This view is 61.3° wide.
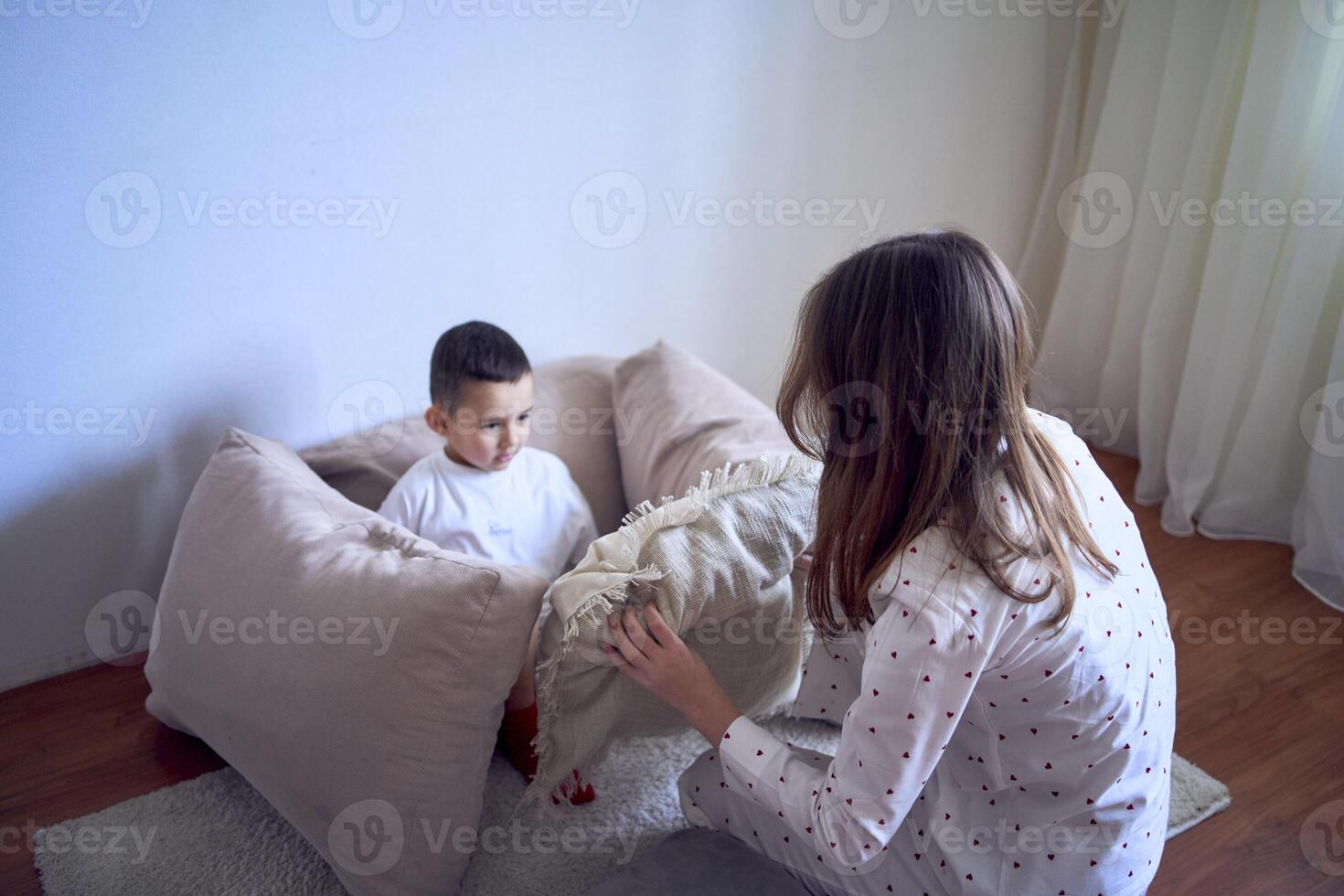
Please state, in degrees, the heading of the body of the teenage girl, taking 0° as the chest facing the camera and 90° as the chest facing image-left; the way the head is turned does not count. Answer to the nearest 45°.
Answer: approximately 135°

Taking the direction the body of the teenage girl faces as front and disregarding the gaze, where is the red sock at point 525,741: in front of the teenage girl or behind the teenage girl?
in front

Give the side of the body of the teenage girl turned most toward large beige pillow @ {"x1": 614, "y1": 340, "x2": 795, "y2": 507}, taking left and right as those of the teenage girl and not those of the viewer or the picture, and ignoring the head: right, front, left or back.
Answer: front

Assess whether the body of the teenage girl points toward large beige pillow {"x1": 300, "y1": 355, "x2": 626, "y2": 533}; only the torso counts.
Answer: yes

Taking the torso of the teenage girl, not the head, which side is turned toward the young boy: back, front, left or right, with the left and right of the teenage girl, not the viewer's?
front

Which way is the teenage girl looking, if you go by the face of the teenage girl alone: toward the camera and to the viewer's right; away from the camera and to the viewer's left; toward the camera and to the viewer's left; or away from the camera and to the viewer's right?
away from the camera and to the viewer's left
